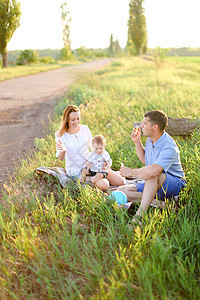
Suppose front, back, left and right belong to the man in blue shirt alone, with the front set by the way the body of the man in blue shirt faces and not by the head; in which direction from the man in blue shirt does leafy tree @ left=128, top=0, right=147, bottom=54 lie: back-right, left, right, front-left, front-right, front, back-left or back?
right

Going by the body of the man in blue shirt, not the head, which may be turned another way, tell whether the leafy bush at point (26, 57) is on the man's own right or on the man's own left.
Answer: on the man's own right

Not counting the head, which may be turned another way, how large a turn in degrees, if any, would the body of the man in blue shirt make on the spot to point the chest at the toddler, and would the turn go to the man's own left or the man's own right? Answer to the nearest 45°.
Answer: approximately 45° to the man's own right

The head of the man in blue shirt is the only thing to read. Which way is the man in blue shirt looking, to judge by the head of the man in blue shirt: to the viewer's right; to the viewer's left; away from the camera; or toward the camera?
to the viewer's left

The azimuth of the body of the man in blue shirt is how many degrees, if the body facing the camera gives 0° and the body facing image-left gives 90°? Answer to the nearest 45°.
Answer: approximately 90°
